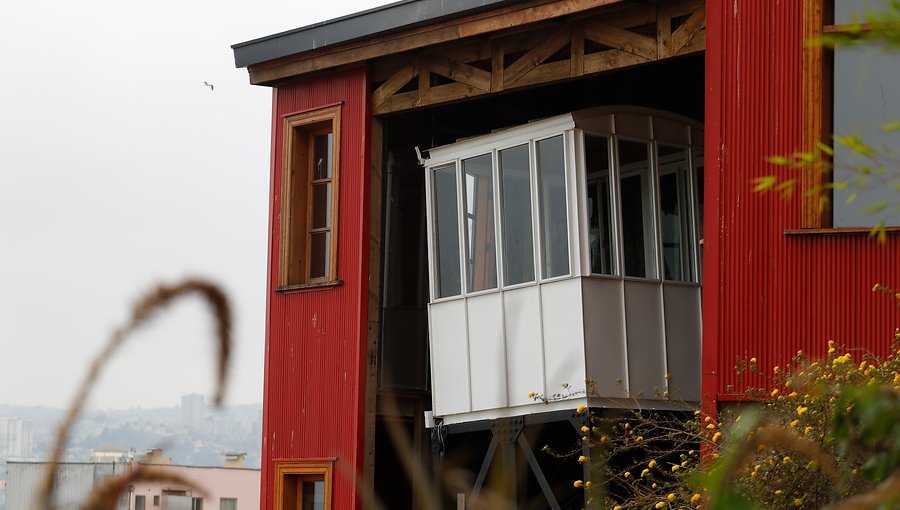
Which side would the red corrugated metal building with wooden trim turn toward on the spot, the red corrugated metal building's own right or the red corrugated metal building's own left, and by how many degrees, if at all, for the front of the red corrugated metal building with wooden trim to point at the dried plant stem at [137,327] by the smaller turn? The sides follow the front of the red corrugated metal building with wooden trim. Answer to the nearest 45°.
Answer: approximately 45° to the red corrugated metal building's own left

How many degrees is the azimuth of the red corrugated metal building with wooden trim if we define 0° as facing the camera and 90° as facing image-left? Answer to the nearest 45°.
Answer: approximately 45°
